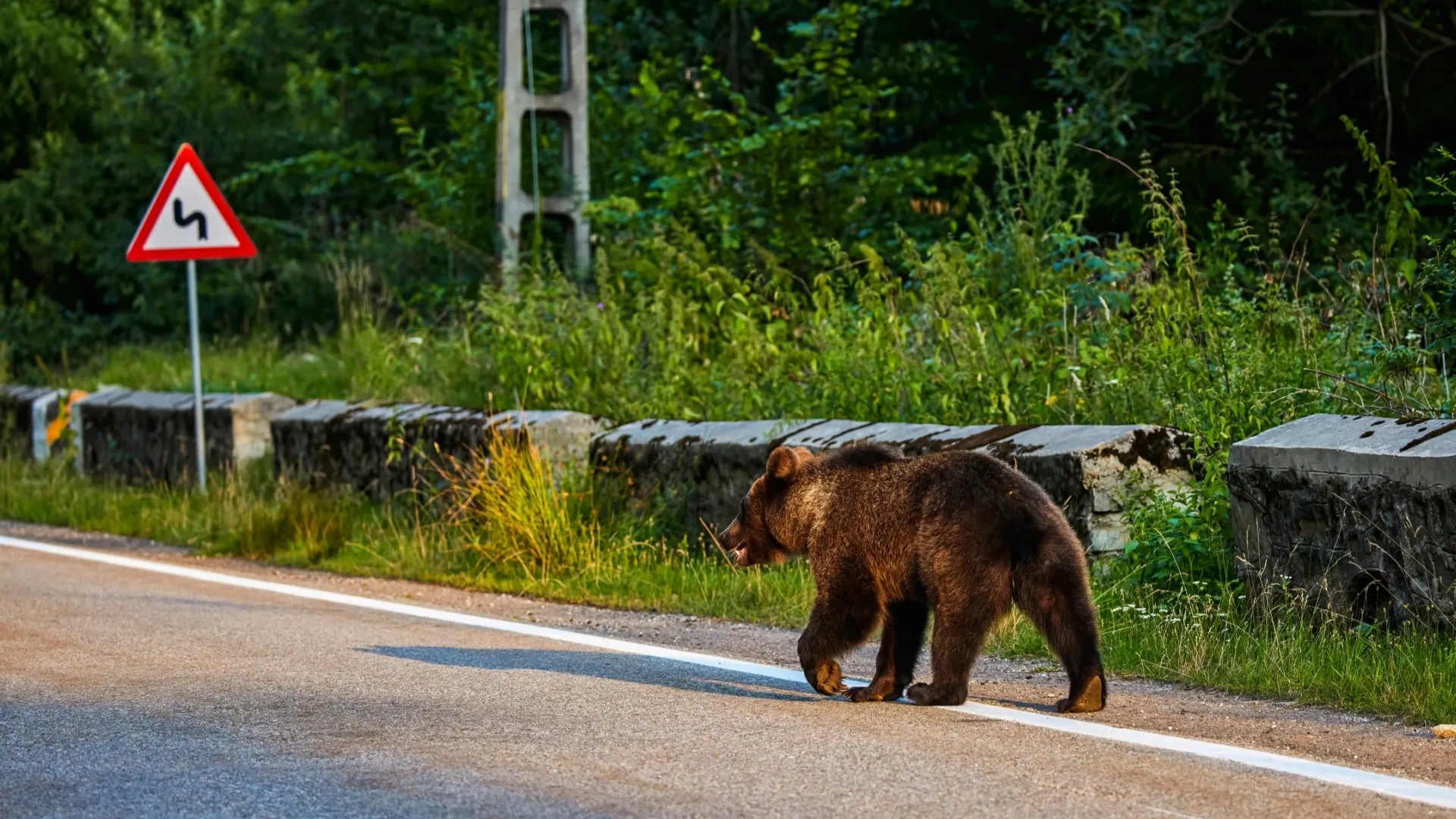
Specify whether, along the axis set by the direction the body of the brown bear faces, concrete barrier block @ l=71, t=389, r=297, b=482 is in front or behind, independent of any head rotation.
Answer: in front

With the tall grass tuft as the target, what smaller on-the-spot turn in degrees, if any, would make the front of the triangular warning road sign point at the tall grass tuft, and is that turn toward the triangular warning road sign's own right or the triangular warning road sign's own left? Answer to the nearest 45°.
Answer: approximately 45° to the triangular warning road sign's own left

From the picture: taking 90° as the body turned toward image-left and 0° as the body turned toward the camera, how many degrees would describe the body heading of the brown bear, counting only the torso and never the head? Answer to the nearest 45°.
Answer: approximately 135°

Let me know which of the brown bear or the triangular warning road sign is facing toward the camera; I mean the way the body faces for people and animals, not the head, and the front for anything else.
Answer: the triangular warning road sign

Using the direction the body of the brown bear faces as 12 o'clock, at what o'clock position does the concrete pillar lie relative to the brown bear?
The concrete pillar is roughly at 1 o'clock from the brown bear.

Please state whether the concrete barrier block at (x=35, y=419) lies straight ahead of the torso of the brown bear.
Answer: yes

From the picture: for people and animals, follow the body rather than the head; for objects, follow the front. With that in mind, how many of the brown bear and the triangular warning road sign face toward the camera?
1

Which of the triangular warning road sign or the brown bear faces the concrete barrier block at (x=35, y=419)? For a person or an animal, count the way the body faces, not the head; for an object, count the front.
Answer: the brown bear

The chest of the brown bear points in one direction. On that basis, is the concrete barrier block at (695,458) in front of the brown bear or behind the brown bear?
in front

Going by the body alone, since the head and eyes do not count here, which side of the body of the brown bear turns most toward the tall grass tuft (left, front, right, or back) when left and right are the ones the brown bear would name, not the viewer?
front

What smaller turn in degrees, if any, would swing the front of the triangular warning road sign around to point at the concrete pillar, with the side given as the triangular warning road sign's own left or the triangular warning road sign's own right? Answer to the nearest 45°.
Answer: approximately 135° to the triangular warning road sign's own left

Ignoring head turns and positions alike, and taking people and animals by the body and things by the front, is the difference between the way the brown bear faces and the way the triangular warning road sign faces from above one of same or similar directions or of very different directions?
very different directions

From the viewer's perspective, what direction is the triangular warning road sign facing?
toward the camera
